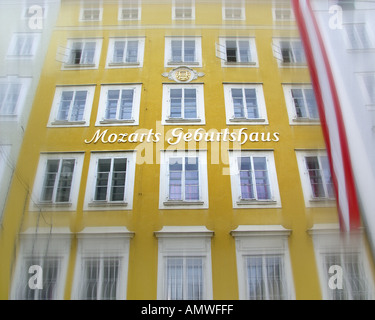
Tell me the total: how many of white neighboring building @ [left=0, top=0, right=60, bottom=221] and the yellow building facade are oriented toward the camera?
2

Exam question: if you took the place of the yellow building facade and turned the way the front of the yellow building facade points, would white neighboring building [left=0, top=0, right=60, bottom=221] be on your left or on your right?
on your right

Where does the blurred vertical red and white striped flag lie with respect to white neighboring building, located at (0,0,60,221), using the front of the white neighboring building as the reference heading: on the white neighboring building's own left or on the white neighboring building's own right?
on the white neighboring building's own left

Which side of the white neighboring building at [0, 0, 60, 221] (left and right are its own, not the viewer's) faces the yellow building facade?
left

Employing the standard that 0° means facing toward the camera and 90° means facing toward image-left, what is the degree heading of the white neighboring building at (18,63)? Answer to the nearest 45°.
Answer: approximately 0°

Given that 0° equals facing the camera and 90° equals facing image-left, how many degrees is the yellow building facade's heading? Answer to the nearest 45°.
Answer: approximately 0°
